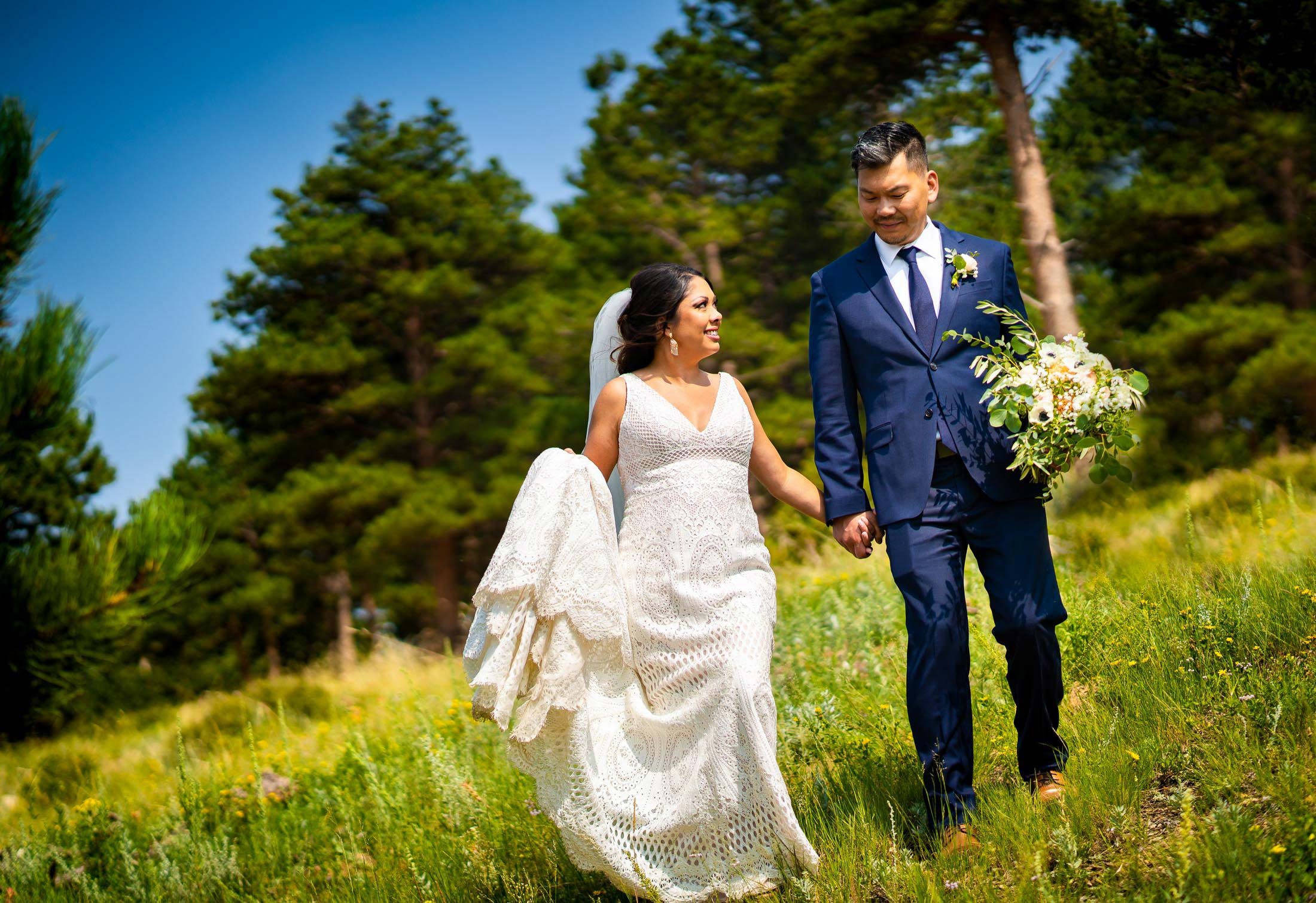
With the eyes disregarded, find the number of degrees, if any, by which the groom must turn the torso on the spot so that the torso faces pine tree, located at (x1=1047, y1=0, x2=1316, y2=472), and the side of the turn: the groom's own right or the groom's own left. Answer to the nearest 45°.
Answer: approximately 180°

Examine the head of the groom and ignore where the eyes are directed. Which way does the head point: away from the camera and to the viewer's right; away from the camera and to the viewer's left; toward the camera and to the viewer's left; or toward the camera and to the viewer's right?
toward the camera and to the viewer's left

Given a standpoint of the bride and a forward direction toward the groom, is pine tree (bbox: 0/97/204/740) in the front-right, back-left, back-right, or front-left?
back-left

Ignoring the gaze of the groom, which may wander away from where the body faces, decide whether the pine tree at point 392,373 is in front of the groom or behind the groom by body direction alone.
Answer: behind

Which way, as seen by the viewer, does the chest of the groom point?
toward the camera

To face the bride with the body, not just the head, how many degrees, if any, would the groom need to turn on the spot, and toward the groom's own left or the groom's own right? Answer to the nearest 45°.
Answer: approximately 90° to the groom's own right

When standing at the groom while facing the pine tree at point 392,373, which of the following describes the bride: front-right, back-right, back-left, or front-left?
front-left

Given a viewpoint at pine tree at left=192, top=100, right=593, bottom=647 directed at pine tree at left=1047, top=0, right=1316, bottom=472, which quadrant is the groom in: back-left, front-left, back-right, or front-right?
front-right
